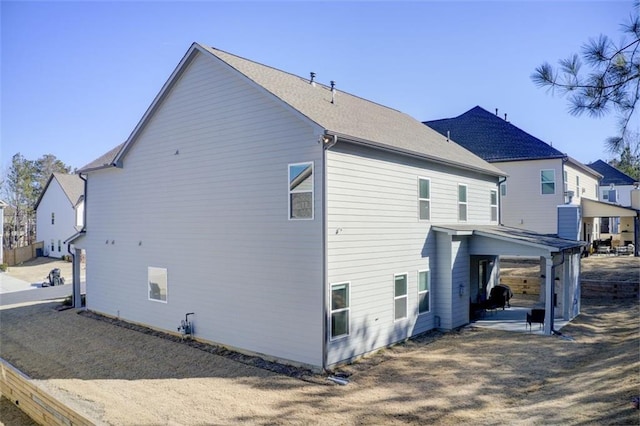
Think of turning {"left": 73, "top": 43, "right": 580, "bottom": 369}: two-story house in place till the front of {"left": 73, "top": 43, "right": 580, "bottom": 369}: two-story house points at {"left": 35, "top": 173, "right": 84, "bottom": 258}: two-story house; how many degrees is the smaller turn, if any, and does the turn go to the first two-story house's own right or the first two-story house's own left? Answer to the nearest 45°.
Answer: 0° — it already faces it

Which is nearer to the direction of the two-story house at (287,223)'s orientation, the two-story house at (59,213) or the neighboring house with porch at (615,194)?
the two-story house

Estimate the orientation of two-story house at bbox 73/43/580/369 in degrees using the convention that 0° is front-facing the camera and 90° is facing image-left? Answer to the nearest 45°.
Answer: approximately 135°

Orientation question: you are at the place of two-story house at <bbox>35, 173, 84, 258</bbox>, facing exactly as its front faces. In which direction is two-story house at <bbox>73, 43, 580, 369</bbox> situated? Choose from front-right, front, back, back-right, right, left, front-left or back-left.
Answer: front-right

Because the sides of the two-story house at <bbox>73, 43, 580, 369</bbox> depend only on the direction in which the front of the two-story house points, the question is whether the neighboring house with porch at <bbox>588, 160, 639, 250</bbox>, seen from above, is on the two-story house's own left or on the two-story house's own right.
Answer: on the two-story house's own right

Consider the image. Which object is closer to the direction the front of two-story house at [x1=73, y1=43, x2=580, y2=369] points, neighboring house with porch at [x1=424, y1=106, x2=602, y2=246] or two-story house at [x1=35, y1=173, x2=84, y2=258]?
the two-story house
